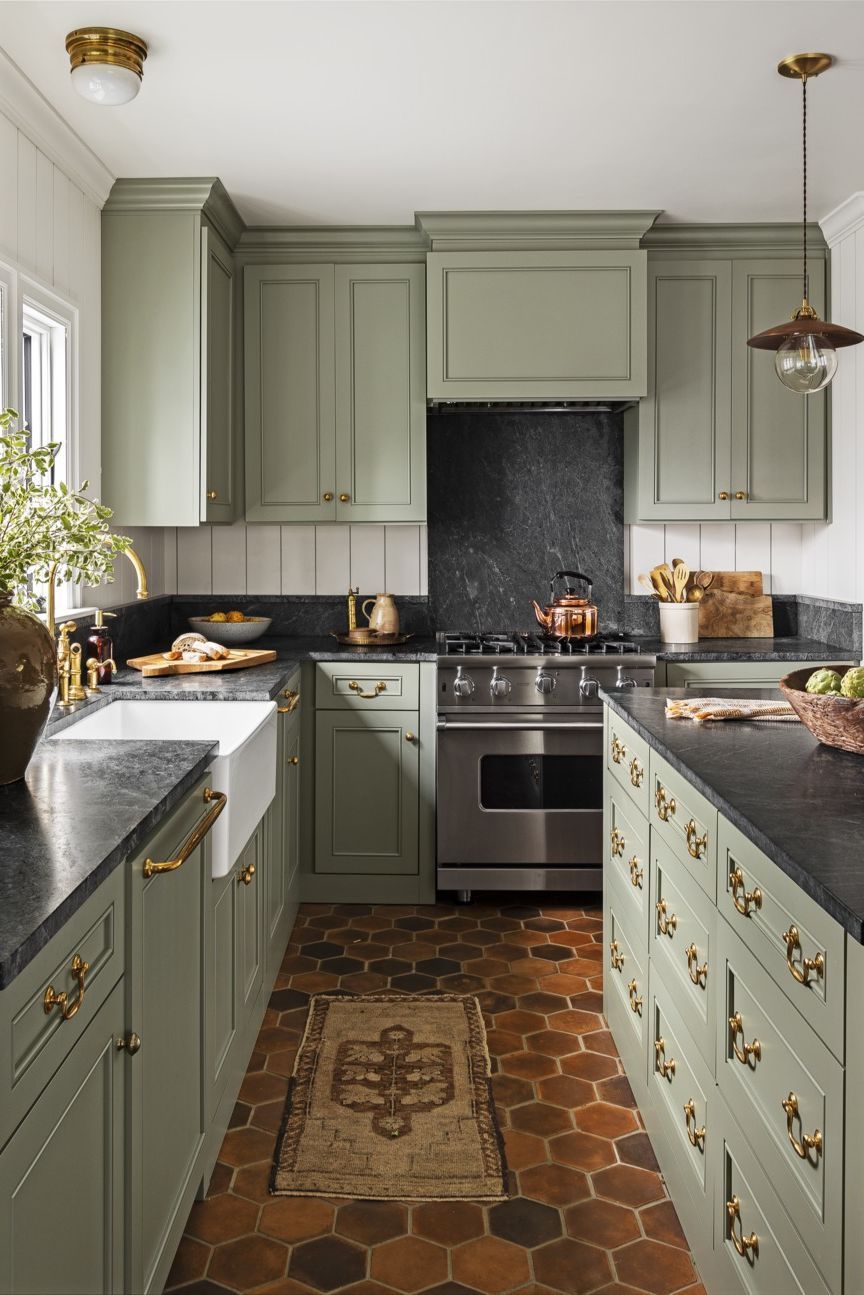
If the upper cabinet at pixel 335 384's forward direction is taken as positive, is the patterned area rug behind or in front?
in front

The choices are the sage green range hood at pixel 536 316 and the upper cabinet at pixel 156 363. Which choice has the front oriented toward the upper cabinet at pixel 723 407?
the upper cabinet at pixel 156 363

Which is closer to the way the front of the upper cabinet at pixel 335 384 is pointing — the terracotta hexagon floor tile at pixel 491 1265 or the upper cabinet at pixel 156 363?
the terracotta hexagon floor tile

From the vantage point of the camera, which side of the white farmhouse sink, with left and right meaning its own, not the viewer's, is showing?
right

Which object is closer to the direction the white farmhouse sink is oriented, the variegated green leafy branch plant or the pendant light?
the pendant light

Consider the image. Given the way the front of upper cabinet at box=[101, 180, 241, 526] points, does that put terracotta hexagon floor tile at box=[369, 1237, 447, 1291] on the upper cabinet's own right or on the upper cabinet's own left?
on the upper cabinet's own right

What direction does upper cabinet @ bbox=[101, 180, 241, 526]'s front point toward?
to the viewer's right

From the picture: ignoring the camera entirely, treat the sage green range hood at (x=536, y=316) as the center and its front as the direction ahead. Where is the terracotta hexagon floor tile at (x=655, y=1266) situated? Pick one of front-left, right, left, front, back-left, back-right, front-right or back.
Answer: front

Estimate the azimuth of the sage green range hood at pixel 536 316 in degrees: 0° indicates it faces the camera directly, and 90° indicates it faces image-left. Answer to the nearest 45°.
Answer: approximately 0°

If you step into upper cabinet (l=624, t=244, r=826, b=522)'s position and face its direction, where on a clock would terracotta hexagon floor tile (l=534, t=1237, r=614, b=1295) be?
The terracotta hexagon floor tile is roughly at 12 o'clock from the upper cabinet.

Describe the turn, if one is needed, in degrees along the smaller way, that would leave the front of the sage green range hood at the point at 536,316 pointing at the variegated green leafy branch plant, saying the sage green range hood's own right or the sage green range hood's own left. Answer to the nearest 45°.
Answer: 0° — it already faces it

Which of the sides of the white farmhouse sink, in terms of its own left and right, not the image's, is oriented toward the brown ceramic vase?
right
